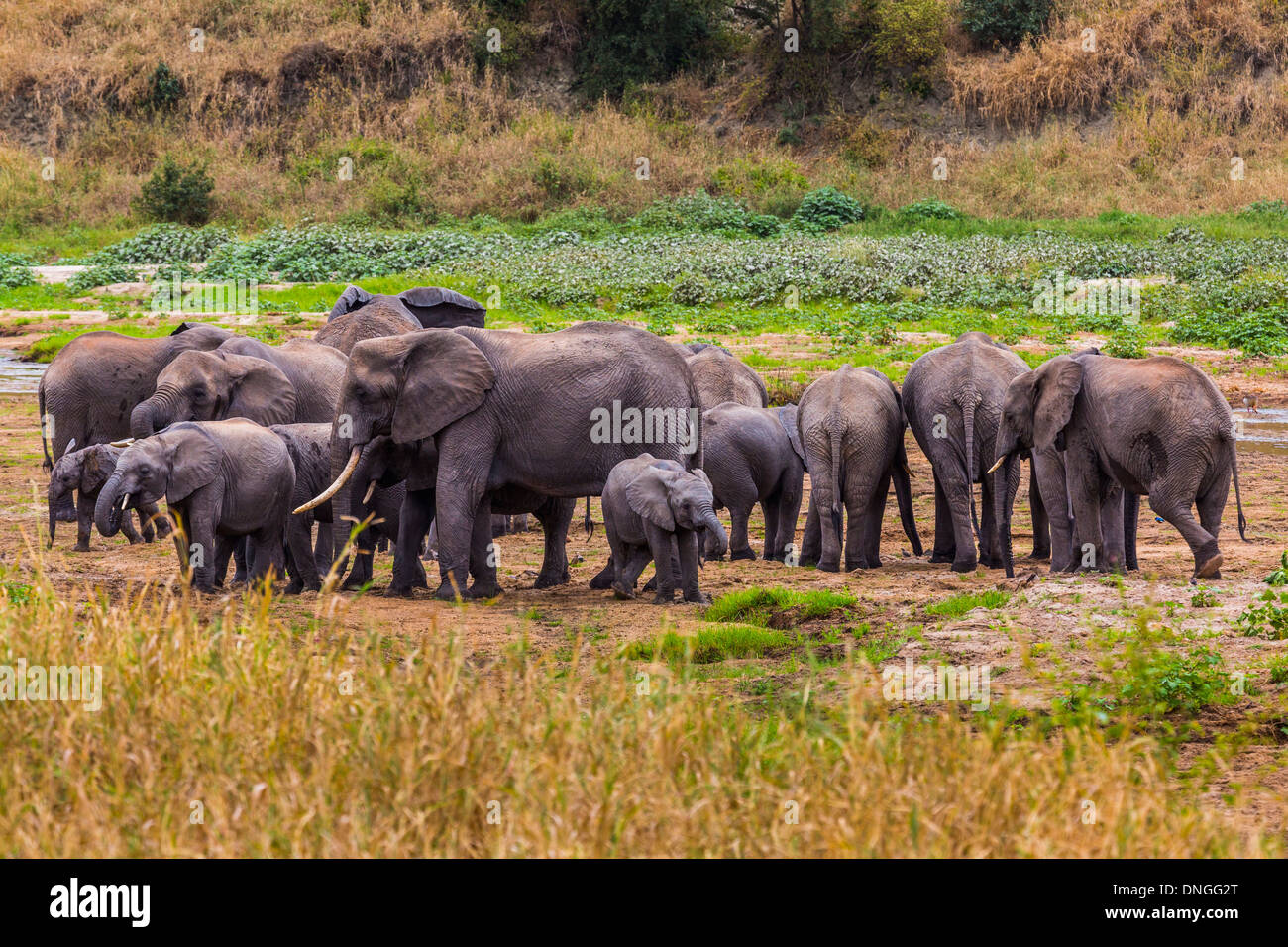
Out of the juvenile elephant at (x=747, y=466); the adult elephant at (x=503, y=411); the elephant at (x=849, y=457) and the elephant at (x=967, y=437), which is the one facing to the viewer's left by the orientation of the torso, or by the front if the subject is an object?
the adult elephant

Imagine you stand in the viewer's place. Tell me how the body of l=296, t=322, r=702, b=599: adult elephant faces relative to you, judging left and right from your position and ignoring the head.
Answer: facing to the left of the viewer

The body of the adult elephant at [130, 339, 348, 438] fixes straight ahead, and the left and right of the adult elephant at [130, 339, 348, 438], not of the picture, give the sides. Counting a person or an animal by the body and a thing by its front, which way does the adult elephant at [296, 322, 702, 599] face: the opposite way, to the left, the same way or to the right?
the same way

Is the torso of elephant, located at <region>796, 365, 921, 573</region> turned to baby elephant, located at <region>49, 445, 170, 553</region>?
no

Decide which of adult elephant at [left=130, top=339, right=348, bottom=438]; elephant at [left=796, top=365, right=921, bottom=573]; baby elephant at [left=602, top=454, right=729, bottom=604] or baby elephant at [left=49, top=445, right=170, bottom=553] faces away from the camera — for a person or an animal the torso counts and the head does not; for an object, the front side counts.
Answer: the elephant

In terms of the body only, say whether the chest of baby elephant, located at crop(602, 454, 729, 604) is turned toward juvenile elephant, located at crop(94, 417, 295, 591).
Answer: no

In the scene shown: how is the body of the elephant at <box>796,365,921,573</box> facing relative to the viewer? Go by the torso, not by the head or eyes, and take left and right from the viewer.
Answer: facing away from the viewer

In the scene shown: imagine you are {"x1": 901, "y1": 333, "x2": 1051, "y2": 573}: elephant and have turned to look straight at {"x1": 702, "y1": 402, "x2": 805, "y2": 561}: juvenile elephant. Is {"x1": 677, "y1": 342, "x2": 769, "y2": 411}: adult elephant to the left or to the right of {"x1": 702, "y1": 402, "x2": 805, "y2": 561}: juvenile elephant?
right

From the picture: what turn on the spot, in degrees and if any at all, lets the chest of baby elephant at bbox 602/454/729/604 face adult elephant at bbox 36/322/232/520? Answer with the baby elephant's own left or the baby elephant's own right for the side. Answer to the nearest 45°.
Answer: approximately 180°

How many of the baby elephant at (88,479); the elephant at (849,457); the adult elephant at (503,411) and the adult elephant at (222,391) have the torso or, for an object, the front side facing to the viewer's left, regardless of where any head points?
3

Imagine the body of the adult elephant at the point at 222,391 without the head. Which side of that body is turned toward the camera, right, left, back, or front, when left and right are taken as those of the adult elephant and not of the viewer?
left

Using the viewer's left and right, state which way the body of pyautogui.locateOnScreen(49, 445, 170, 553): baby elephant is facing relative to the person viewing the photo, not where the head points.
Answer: facing to the left of the viewer

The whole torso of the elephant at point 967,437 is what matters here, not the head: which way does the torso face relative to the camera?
away from the camera

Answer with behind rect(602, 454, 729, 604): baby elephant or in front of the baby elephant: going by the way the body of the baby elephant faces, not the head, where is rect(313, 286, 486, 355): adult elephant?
behind

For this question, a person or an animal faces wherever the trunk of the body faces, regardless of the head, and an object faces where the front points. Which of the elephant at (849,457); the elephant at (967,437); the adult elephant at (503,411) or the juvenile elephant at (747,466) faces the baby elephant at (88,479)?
the adult elephant

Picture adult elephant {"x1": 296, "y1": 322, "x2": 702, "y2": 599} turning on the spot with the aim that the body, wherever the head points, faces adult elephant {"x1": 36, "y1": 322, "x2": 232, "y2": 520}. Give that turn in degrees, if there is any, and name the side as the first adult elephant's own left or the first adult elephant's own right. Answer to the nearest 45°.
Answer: approximately 45° to the first adult elephant's own right

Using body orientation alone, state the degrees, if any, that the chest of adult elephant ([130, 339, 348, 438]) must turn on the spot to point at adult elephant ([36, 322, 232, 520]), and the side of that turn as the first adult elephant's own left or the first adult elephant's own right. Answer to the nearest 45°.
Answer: approximately 45° to the first adult elephant's own right

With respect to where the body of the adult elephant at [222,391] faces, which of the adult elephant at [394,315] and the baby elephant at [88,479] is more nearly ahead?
the baby elephant
